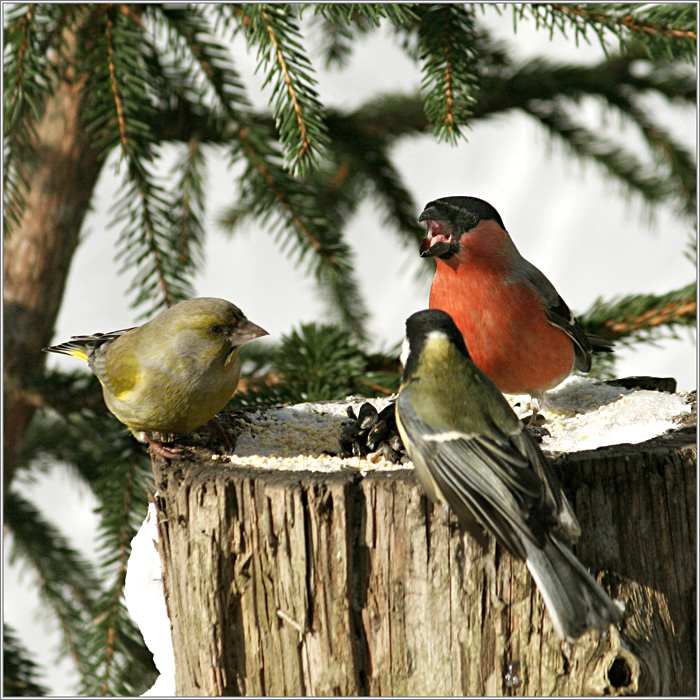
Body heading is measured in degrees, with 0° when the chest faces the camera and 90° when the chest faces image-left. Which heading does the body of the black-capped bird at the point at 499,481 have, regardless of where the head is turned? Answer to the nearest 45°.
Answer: approximately 135°

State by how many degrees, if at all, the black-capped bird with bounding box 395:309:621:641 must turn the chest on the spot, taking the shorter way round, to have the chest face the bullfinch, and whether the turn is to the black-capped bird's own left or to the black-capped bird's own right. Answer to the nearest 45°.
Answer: approximately 45° to the black-capped bird's own right

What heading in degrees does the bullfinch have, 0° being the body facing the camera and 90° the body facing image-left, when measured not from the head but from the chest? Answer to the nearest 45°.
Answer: approximately 45°

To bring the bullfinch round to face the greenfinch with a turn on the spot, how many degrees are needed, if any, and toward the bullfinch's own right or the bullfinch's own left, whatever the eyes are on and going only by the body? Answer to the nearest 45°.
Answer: approximately 45° to the bullfinch's own right

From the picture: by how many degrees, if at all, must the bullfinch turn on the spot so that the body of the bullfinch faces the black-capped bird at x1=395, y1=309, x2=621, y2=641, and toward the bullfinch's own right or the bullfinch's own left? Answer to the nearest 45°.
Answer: approximately 45° to the bullfinch's own left

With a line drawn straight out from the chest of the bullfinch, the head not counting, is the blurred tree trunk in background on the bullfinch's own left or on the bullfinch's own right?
on the bullfinch's own right
